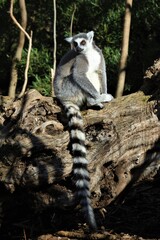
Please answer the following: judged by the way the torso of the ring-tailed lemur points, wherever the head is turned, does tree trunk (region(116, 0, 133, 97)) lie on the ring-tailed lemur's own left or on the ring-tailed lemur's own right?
on the ring-tailed lemur's own left

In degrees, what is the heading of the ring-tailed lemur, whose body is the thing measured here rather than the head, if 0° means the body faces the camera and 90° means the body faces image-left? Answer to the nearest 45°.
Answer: approximately 315°
